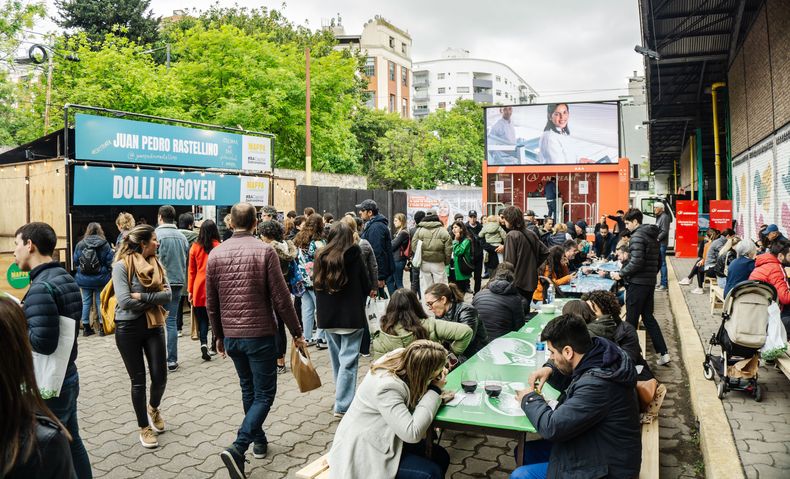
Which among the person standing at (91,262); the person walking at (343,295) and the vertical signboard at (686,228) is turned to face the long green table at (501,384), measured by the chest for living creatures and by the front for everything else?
the vertical signboard

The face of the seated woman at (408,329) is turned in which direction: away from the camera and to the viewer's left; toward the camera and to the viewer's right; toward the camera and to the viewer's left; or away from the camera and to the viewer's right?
away from the camera and to the viewer's right

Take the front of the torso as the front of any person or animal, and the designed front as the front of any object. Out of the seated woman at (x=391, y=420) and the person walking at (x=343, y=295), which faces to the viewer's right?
the seated woman

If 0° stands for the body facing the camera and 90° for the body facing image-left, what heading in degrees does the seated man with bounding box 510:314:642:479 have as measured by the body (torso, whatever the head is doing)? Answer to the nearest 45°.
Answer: approximately 90°

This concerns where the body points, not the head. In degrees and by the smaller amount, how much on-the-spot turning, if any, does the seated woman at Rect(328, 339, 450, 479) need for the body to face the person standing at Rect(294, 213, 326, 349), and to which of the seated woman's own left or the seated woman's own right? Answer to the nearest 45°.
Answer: approximately 90° to the seated woman's own left

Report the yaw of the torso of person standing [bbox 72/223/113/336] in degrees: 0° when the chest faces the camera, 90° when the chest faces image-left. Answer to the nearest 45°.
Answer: approximately 180°

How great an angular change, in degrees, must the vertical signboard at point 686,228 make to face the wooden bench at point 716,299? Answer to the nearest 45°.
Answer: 0° — it already faces it
